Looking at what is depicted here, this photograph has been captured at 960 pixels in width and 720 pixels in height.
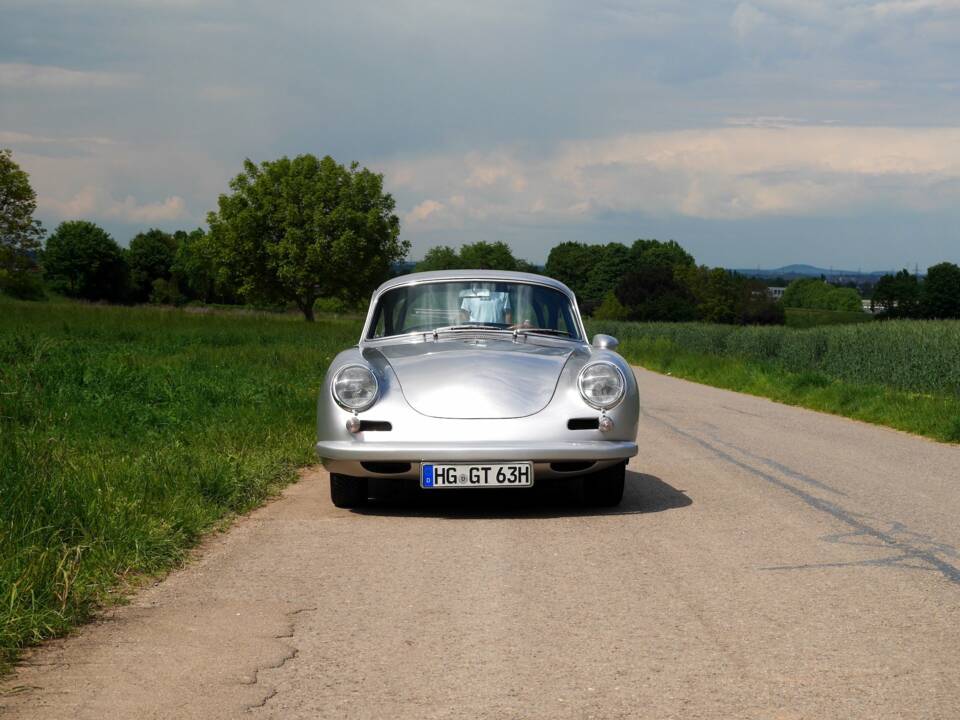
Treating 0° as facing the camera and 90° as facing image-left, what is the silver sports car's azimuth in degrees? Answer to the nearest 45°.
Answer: approximately 0°
